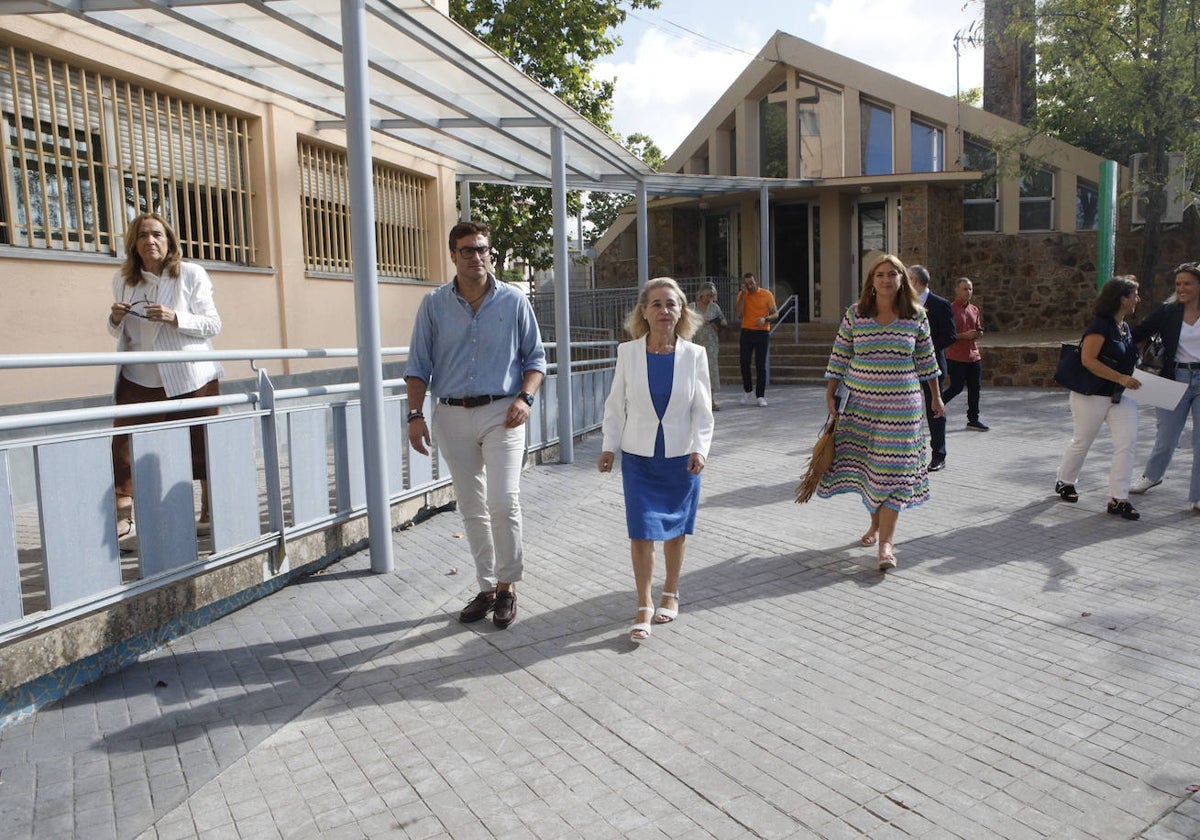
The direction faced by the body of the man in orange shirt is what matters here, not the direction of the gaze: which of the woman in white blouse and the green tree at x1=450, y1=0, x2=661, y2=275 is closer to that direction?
the woman in white blouse

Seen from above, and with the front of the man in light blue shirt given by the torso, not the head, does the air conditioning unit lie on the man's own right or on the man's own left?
on the man's own left

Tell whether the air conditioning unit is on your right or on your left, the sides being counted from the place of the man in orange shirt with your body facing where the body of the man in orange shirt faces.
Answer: on your left

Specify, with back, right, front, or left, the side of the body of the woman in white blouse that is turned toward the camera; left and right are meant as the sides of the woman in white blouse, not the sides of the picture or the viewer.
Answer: front

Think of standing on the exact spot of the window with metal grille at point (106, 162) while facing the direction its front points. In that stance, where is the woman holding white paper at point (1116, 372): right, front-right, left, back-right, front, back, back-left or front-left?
front

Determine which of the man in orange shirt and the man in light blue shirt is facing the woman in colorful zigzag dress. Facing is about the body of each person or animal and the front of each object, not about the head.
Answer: the man in orange shirt

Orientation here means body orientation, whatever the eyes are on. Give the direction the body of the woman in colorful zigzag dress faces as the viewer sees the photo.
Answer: toward the camera

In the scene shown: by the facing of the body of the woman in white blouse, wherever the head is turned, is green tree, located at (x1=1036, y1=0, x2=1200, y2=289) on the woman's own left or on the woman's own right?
on the woman's own left

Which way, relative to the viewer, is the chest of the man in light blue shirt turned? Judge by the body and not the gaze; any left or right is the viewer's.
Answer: facing the viewer

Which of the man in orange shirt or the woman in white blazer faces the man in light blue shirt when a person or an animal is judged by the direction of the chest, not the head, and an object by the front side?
the man in orange shirt

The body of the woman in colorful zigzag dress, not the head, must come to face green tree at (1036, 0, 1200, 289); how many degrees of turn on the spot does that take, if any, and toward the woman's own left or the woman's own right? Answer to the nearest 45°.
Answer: approximately 180°
